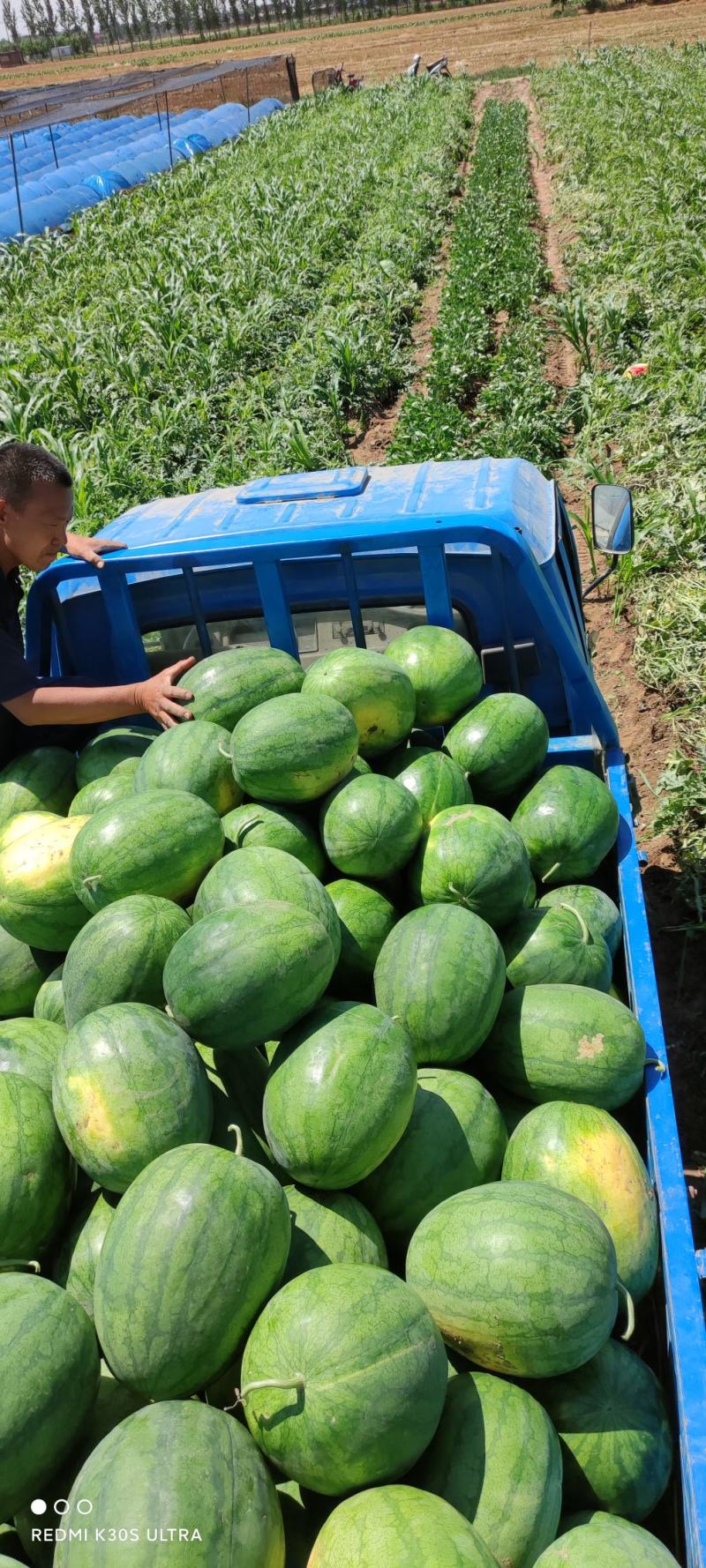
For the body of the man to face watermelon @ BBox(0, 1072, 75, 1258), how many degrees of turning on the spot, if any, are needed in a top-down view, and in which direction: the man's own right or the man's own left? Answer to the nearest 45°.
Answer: approximately 90° to the man's own right

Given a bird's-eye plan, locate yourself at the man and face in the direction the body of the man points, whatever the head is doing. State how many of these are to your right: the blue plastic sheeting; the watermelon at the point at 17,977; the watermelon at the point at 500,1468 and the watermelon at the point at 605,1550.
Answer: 3

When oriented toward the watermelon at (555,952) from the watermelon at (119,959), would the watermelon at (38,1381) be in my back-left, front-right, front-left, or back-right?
back-right

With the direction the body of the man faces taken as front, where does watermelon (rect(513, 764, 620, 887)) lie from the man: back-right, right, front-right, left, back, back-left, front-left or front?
front-right

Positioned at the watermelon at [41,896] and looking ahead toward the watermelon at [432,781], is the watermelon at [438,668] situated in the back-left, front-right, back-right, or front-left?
front-left

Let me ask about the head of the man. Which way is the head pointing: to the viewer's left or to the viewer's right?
to the viewer's right

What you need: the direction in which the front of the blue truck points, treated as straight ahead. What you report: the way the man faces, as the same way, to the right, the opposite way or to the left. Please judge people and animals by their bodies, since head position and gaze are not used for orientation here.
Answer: to the right

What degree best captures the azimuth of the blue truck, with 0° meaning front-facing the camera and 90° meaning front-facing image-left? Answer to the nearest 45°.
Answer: approximately 180°

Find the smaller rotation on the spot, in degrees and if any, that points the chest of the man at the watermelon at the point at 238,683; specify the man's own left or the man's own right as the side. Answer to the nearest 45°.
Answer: approximately 45° to the man's own right

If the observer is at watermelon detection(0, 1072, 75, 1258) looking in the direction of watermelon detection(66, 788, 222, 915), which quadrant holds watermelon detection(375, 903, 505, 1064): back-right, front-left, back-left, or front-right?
front-right

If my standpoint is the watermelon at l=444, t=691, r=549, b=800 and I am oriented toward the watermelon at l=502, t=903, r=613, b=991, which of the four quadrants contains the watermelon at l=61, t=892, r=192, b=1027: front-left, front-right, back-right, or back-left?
front-right

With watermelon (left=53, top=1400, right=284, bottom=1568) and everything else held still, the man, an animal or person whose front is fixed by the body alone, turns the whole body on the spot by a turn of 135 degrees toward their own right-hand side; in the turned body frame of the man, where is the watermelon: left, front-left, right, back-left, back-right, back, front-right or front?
front-left

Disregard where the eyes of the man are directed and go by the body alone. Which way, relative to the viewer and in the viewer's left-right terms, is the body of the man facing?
facing to the right of the viewer

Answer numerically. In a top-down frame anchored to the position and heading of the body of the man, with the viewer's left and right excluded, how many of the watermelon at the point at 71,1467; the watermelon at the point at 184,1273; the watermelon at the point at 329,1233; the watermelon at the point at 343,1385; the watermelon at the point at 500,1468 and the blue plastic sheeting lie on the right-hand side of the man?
5

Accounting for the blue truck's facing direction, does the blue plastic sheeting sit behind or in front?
in front
